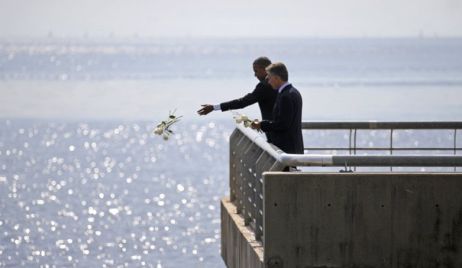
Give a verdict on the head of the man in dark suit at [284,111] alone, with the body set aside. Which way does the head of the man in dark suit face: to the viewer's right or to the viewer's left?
to the viewer's left

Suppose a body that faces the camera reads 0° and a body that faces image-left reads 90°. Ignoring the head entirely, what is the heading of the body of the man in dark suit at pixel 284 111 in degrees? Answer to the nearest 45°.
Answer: approximately 90°
